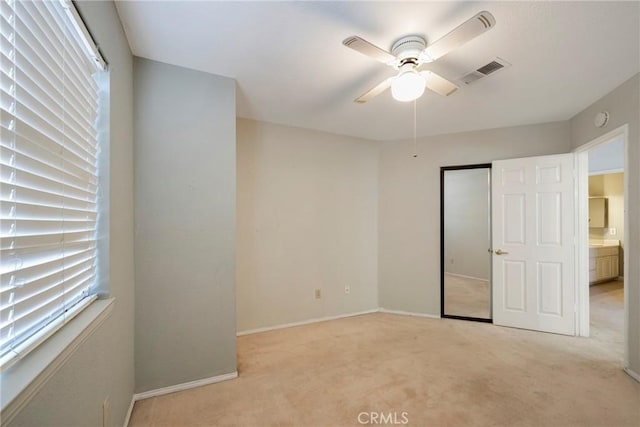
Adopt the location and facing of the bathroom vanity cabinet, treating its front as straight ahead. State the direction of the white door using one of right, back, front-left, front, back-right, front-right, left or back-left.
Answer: front-right

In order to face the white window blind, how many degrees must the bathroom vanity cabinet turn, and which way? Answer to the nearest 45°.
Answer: approximately 45° to its right

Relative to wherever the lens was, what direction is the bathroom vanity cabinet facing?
facing the viewer and to the right of the viewer

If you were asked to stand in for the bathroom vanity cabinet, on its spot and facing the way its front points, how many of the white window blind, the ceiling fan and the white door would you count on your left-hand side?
0

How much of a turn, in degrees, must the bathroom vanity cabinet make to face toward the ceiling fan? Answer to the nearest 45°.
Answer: approximately 45° to its right
